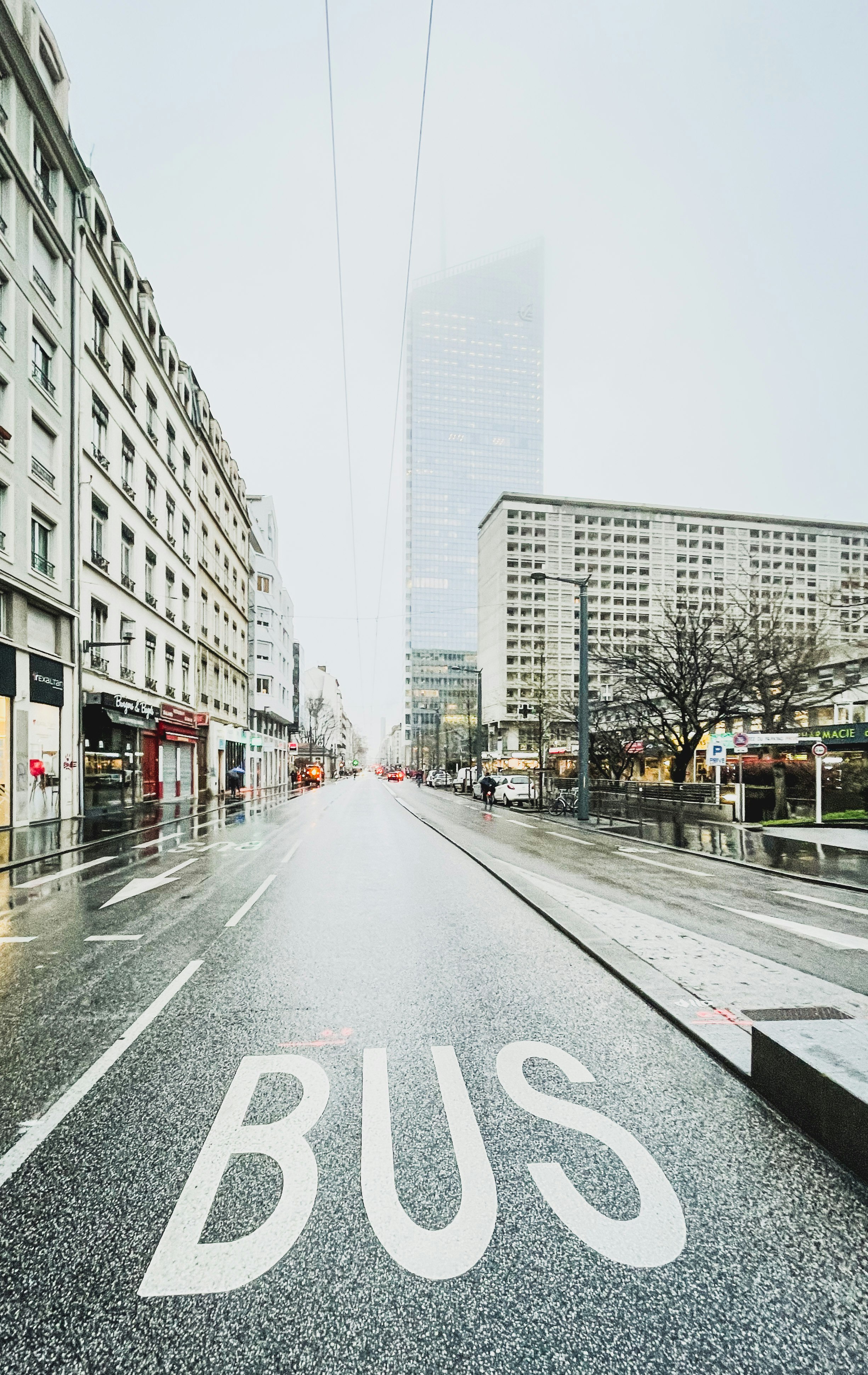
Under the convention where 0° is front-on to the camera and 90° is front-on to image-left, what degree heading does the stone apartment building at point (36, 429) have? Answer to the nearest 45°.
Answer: approximately 315°

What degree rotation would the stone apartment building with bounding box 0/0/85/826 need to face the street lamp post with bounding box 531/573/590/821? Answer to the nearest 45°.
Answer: approximately 45° to its left

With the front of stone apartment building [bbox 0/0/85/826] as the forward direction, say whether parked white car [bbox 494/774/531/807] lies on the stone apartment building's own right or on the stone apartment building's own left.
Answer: on the stone apartment building's own left
